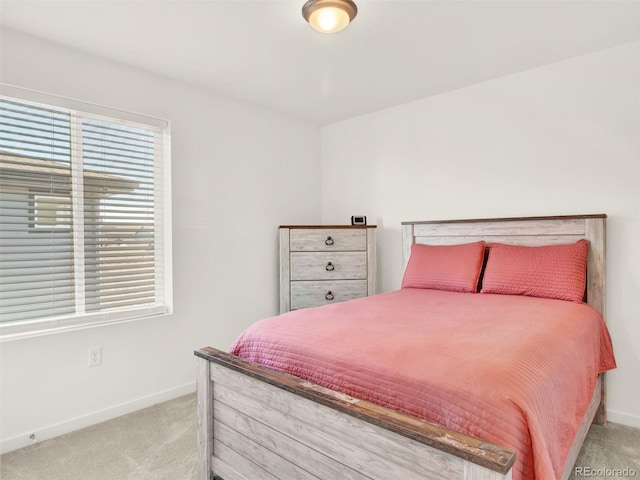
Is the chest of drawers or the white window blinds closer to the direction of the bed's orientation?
the white window blinds

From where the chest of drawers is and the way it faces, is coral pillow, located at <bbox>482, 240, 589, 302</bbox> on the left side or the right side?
on its left

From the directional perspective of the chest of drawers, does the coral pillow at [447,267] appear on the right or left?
on its left

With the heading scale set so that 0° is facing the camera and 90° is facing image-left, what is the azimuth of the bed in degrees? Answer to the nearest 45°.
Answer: approximately 45°

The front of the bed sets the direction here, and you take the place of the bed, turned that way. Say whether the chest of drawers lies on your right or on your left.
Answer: on your right

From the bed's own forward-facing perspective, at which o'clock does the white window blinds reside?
The white window blinds is roughly at 2 o'clock from the bed.
